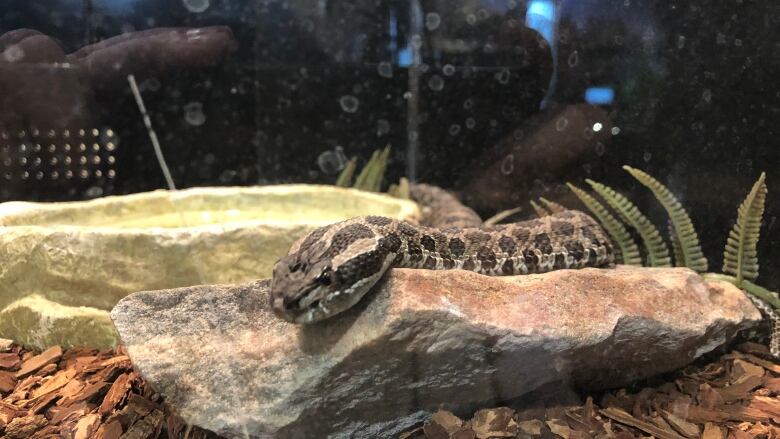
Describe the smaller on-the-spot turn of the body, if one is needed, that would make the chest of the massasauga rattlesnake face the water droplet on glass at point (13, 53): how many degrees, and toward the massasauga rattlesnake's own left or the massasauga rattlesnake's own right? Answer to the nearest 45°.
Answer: approximately 90° to the massasauga rattlesnake's own right

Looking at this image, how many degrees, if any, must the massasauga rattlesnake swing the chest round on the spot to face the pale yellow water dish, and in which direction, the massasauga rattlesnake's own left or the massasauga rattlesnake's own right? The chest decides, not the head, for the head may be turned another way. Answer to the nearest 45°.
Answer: approximately 45° to the massasauga rattlesnake's own right

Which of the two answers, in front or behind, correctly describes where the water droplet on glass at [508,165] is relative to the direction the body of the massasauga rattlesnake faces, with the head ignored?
behind

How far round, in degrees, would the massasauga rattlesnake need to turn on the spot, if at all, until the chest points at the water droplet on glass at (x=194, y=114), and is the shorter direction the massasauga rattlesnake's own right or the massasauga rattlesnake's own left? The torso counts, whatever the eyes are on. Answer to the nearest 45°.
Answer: approximately 90° to the massasauga rattlesnake's own right

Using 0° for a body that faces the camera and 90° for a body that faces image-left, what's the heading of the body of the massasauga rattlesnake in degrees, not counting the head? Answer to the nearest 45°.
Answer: approximately 45°

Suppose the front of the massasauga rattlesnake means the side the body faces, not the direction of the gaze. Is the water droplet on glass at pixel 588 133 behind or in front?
behind

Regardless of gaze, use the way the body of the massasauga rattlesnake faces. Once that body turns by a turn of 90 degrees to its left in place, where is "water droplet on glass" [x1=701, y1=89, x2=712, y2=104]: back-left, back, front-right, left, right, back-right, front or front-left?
left

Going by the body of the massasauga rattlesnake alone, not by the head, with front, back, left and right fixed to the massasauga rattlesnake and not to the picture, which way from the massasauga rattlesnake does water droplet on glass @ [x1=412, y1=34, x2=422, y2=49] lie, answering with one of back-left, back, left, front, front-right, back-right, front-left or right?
back-right
